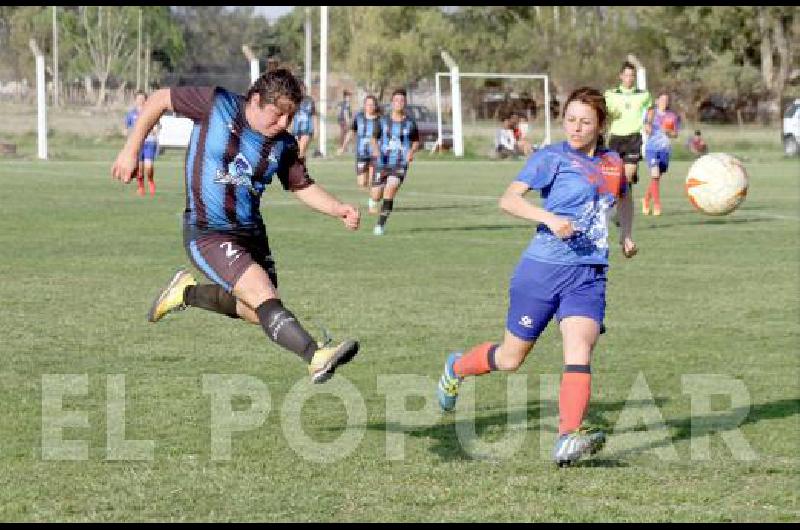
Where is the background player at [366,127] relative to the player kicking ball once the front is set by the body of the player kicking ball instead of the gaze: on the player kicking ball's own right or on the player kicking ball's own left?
on the player kicking ball's own left

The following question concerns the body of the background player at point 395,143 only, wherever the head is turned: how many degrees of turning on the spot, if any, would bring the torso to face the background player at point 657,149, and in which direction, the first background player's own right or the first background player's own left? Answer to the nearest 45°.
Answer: approximately 135° to the first background player's own left

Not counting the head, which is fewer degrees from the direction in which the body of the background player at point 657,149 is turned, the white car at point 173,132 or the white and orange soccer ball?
the white and orange soccer ball

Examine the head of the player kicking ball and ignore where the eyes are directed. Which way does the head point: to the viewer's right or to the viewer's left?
to the viewer's right

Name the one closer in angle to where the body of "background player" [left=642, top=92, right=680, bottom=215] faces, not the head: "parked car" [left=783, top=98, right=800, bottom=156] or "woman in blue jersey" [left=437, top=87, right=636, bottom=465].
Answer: the woman in blue jersey

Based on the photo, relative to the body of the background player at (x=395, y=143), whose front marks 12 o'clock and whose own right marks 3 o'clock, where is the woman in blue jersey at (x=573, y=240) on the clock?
The woman in blue jersey is roughly at 12 o'clock from the background player.

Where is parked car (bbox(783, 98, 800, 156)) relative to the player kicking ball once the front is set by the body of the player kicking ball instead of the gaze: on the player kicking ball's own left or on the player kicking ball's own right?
on the player kicking ball's own left
